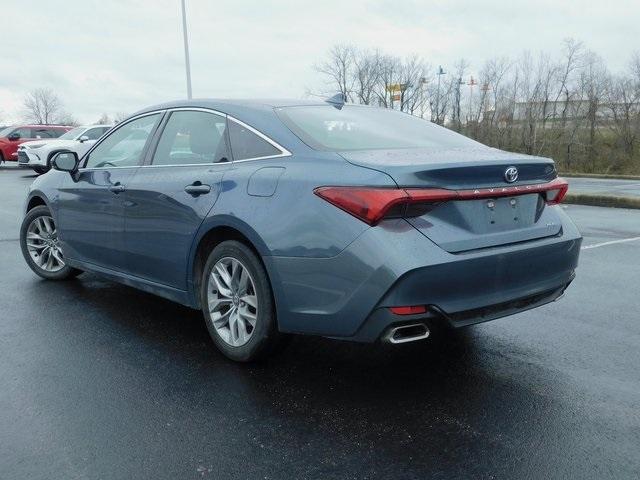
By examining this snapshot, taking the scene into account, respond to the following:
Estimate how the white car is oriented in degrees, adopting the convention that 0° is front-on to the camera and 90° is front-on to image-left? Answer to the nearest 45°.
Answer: approximately 45°

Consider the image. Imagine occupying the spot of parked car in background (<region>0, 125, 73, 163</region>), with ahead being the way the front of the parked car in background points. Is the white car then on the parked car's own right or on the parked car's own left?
on the parked car's own left

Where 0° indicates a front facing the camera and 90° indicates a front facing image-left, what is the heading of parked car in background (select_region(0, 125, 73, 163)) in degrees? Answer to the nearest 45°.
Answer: approximately 45°

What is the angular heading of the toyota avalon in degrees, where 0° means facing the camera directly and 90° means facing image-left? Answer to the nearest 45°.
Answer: approximately 135°

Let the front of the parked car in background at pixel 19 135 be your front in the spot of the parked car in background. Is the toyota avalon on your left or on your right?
on your left

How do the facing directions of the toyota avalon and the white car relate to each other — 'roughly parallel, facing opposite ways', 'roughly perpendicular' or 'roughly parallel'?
roughly perpendicular

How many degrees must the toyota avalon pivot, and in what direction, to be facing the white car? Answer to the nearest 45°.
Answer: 0° — it already faces it

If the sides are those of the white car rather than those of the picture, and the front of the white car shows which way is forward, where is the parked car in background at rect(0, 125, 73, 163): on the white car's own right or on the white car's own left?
on the white car's own right
